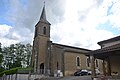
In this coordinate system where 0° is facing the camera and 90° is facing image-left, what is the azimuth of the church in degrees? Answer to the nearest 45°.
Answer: approximately 45°
